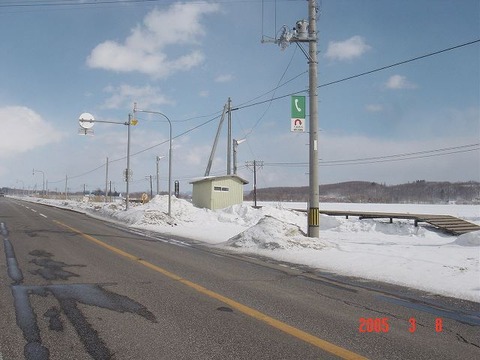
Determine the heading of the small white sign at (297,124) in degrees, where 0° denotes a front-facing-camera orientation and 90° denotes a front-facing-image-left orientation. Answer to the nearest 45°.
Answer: approximately 0°

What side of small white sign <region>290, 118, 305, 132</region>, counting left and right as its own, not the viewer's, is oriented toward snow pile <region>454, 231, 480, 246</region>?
left
